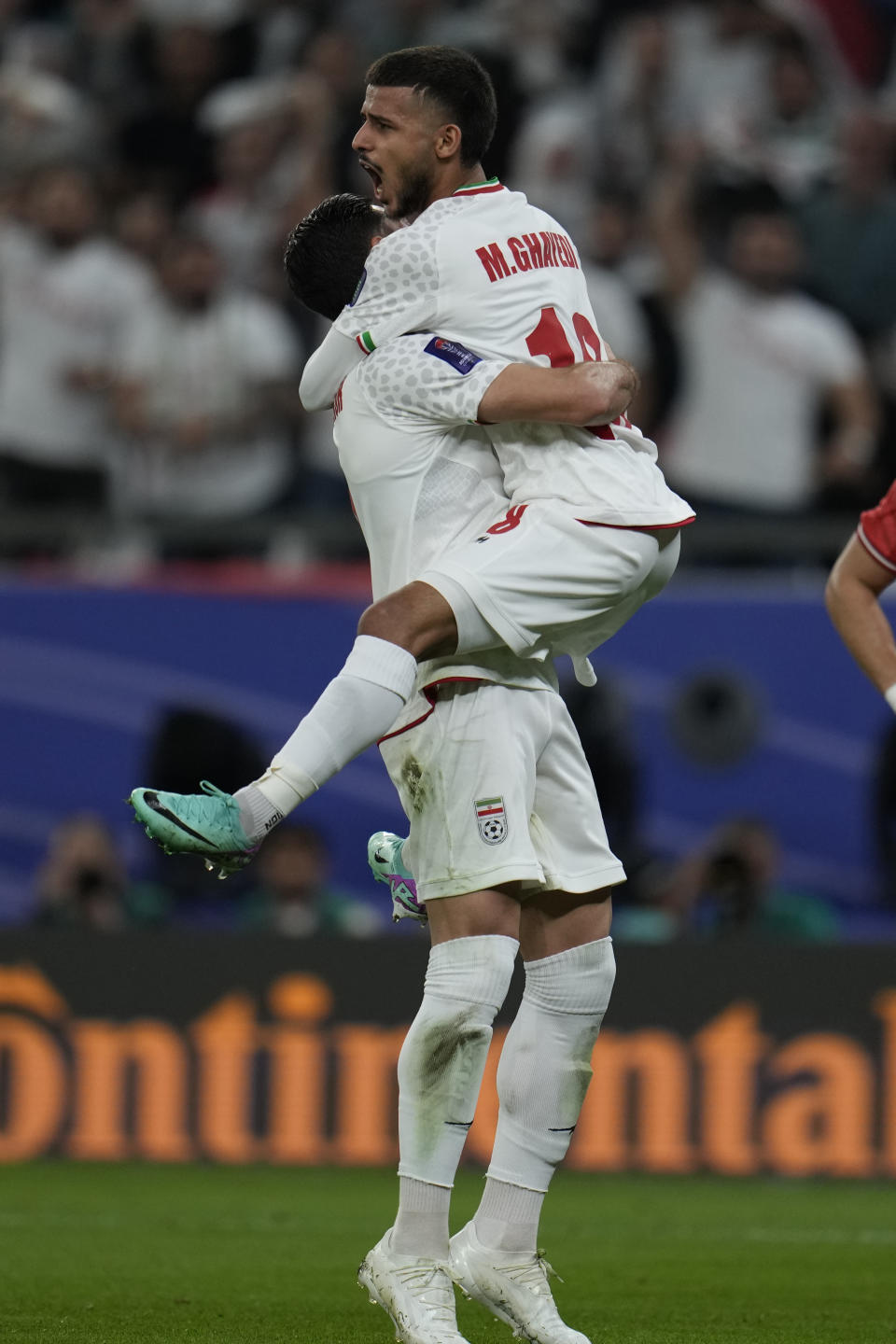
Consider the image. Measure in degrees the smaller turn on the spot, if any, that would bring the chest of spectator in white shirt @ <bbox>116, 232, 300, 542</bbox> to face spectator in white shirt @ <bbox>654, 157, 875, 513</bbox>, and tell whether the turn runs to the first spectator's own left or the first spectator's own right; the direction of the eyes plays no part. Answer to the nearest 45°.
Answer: approximately 90° to the first spectator's own left

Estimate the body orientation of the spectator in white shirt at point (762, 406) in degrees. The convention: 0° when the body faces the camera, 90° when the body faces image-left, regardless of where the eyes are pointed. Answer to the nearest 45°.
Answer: approximately 0°

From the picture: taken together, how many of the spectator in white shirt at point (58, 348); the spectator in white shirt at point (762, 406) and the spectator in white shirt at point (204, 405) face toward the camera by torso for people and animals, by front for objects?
3

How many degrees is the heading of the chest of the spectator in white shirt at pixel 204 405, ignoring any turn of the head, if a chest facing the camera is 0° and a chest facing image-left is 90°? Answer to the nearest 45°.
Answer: approximately 0°

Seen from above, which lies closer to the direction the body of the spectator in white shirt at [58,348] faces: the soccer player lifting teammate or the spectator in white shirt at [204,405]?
the soccer player lifting teammate

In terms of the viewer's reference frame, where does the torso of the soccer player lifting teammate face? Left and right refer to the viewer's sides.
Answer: facing the viewer and to the right of the viewer

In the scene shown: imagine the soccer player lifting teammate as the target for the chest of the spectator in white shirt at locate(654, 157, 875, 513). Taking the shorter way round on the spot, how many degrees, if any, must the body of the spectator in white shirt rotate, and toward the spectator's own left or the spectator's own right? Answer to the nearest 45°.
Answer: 0° — they already face them

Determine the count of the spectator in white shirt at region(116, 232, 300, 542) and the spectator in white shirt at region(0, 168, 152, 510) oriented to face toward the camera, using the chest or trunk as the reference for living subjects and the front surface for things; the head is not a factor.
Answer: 2
